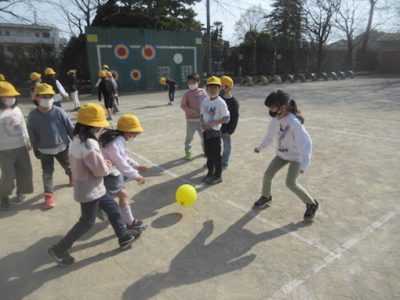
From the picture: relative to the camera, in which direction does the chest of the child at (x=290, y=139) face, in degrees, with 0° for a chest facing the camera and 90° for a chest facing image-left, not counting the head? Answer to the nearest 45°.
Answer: approximately 45°

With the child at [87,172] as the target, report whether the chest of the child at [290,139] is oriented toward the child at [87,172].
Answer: yes

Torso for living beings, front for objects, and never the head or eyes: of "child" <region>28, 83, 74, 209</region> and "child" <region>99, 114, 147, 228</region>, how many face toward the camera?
1

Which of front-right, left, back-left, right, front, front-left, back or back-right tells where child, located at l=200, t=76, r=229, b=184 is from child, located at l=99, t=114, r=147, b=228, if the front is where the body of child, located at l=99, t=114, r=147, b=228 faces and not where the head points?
front-left

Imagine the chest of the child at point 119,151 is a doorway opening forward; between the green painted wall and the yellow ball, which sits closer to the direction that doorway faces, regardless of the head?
the yellow ball

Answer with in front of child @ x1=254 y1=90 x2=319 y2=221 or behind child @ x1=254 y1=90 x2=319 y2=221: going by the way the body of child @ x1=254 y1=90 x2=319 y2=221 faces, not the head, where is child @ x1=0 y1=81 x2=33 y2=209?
in front

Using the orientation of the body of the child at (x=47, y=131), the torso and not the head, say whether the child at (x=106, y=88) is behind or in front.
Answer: behind

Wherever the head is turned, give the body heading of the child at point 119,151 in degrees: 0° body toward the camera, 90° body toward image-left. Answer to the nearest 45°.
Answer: approximately 270°

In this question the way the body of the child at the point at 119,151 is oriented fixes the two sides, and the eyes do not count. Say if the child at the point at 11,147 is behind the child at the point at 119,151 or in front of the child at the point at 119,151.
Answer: behind

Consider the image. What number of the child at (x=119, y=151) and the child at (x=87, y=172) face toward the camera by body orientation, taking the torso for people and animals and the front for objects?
0

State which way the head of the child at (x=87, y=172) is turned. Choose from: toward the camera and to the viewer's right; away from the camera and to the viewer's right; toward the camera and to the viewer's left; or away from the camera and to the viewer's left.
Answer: away from the camera and to the viewer's right

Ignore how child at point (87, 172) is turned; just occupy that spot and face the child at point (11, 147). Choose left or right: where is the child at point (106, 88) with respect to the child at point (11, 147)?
right
